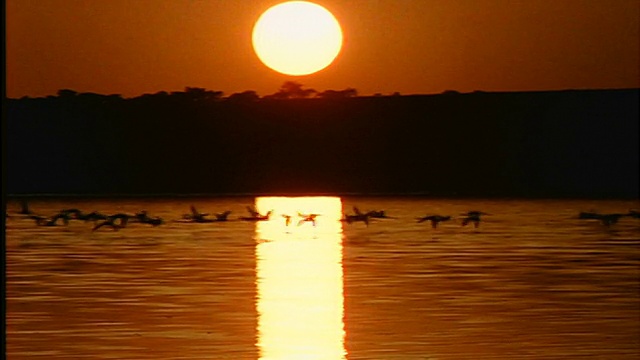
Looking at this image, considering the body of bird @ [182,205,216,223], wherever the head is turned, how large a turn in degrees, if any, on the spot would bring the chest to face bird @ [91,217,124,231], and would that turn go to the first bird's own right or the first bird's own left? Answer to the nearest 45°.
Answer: approximately 45° to the first bird's own left

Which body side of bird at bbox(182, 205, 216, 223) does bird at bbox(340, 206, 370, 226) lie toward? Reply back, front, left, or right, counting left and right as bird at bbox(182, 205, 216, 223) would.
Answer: back

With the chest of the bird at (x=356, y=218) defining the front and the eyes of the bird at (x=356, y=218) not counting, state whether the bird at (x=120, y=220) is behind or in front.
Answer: in front

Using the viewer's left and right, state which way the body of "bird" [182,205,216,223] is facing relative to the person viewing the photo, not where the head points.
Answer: facing to the left of the viewer

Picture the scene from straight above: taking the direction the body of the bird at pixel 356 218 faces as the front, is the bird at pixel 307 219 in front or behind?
in front

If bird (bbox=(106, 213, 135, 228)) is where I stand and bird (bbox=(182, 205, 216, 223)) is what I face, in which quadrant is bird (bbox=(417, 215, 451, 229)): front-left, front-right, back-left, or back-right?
front-right

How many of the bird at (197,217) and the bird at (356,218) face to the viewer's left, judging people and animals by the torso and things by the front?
2

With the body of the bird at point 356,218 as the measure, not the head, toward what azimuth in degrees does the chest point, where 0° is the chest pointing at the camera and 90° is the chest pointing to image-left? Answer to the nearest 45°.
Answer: approximately 90°

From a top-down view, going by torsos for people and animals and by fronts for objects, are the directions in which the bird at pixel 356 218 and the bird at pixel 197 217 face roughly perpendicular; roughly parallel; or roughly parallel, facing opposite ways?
roughly parallel

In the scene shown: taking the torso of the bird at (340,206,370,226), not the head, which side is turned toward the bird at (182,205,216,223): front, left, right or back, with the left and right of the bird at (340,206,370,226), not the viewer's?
front
